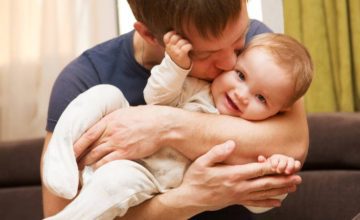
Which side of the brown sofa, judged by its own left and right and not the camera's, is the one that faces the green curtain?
back

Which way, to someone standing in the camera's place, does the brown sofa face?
facing the viewer

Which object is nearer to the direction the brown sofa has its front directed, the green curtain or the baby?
the baby

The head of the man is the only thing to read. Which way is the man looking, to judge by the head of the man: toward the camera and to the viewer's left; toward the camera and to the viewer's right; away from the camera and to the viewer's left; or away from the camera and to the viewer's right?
toward the camera and to the viewer's right
